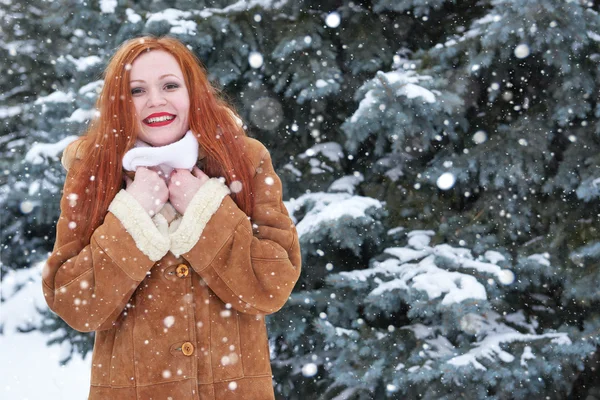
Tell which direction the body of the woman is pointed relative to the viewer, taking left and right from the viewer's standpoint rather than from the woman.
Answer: facing the viewer

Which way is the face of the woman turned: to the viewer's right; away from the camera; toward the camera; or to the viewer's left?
toward the camera
